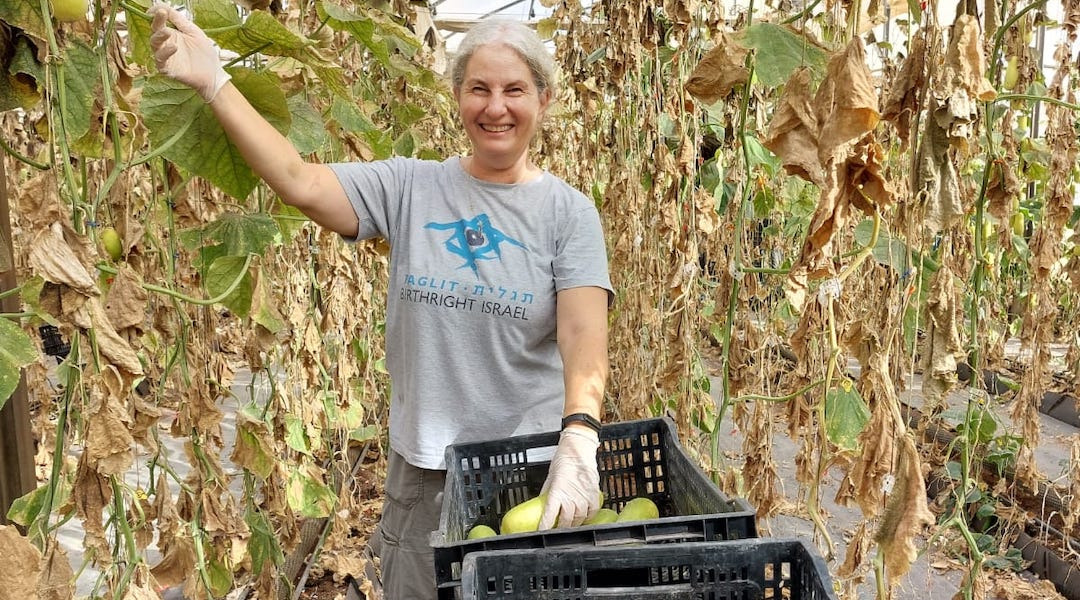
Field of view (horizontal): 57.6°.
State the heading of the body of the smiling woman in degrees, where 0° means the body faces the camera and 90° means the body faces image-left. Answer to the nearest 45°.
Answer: approximately 0°

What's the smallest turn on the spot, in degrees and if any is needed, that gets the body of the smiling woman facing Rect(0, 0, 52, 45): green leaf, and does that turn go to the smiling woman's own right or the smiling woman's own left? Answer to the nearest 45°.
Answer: approximately 45° to the smiling woman's own right

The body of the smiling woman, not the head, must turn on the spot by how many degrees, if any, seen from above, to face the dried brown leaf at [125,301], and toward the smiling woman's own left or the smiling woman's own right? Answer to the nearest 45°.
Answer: approximately 45° to the smiling woman's own right

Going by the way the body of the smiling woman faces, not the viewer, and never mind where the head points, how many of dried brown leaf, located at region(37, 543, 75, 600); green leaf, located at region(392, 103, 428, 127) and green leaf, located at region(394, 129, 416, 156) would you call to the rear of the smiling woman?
2

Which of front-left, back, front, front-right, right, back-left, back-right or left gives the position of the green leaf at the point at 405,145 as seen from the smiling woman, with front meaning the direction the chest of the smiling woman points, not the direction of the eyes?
back

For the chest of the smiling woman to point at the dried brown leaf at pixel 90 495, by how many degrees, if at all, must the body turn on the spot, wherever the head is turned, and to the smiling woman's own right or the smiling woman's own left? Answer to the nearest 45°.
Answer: approximately 45° to the smiling woman's own right
